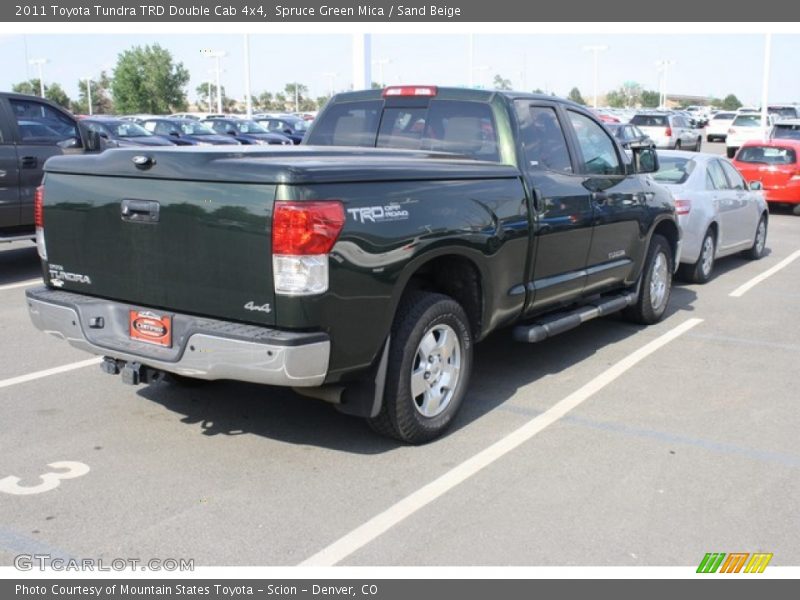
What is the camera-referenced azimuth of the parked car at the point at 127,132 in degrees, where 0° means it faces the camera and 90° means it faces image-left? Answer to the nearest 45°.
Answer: approximately 315°

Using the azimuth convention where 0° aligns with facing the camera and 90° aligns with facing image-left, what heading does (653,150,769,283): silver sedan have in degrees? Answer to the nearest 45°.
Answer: approximately 225°

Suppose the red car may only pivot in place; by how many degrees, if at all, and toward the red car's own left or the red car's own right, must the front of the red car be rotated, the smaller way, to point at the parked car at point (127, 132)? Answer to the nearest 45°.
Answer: approximately 135° to the red car's own left

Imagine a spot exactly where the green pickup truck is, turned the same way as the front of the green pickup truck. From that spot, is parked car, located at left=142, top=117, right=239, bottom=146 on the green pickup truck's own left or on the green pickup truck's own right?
on the green pickup truck's own left

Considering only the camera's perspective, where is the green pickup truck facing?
facing away from the viewer and to the right of the viewer

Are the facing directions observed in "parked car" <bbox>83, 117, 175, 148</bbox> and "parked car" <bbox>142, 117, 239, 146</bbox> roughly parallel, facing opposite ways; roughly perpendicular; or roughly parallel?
roughly parallel

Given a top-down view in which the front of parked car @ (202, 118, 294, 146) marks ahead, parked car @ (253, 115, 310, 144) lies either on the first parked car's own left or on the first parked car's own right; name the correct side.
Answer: on the first parked car's own left

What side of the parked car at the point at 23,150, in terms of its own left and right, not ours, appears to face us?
right

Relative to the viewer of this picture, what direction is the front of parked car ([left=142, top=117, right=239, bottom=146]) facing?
facing the viewer and to the right of the viewer

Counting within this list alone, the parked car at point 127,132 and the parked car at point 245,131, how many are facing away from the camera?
0
